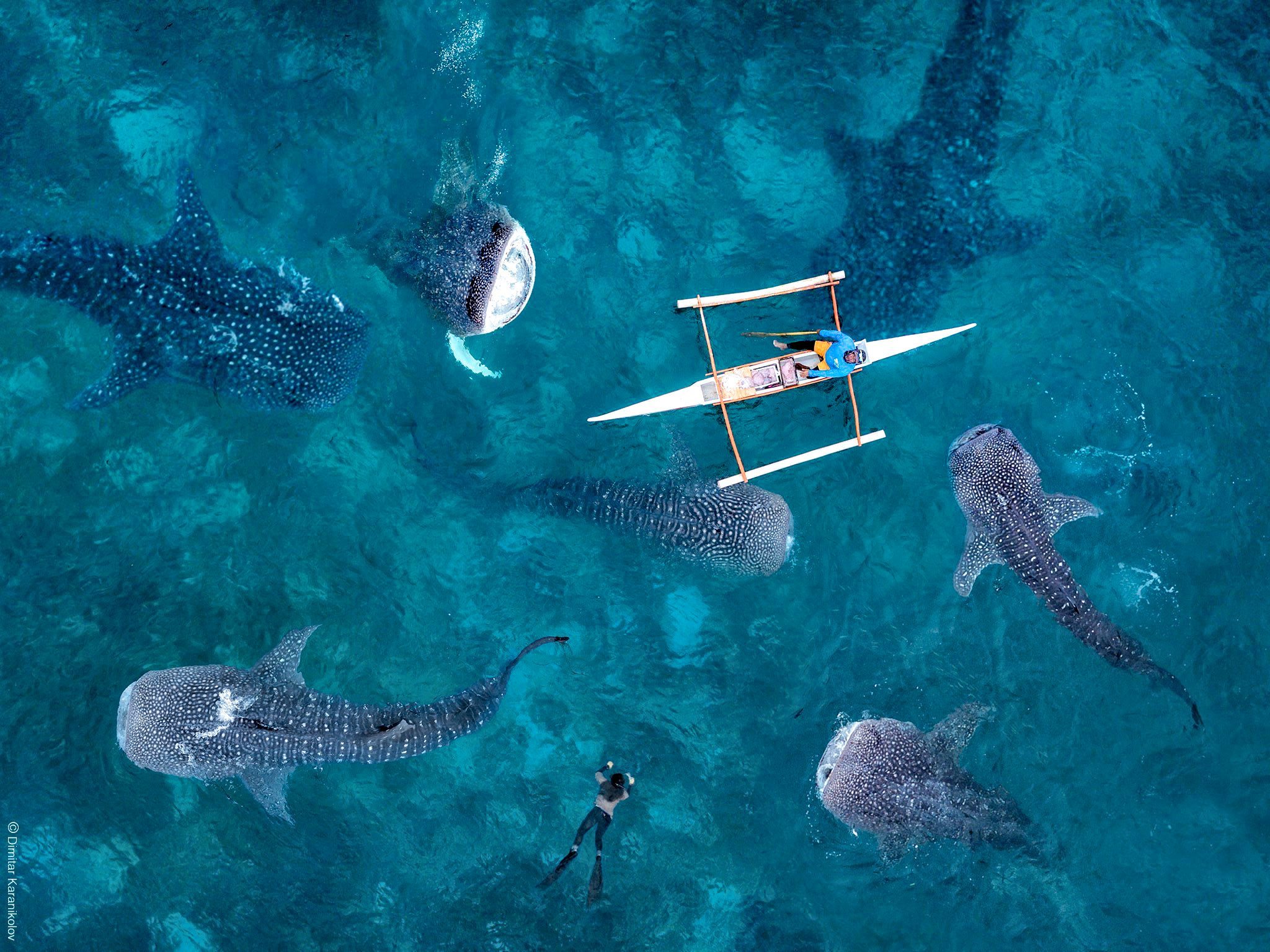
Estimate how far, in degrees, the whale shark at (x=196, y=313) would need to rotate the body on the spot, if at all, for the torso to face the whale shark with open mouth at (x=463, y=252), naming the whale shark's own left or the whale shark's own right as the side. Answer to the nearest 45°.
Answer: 0° — it already faces it

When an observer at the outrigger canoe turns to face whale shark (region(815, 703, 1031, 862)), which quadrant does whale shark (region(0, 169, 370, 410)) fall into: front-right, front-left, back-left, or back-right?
back-right

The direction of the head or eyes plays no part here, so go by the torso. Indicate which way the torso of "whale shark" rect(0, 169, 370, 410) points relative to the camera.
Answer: to the viewer's right

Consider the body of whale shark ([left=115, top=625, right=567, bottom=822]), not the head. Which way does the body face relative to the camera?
to the viewer's left

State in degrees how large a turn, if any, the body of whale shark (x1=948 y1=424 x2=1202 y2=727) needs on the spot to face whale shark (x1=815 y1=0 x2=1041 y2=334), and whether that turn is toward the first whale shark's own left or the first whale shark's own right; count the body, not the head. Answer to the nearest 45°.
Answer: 0° — it already faces it

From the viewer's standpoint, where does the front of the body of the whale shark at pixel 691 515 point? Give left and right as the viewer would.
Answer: facing to the right of the viewer

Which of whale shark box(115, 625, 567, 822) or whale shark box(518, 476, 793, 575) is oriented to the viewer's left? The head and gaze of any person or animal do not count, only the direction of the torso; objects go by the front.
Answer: whale shark box(115, 625, 567, 822)

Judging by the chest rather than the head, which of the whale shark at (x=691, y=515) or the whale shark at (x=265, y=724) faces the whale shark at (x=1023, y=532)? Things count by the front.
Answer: the whale shark at (x=691, y=515)

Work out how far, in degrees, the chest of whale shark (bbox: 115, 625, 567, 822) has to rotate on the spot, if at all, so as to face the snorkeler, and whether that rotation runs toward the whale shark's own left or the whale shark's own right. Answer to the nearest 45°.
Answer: approximately 180°

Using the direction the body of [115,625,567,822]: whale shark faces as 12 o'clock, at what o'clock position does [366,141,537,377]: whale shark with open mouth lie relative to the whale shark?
The whale shark with open mouth is roughly at 4 o'clock from the whale shark.

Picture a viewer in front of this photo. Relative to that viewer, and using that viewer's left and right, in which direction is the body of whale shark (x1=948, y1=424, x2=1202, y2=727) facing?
facing away from the viewer and to the left of the viewer

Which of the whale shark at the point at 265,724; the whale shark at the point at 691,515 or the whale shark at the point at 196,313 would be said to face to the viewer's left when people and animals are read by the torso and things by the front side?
the whale shark at the point at 265,724
